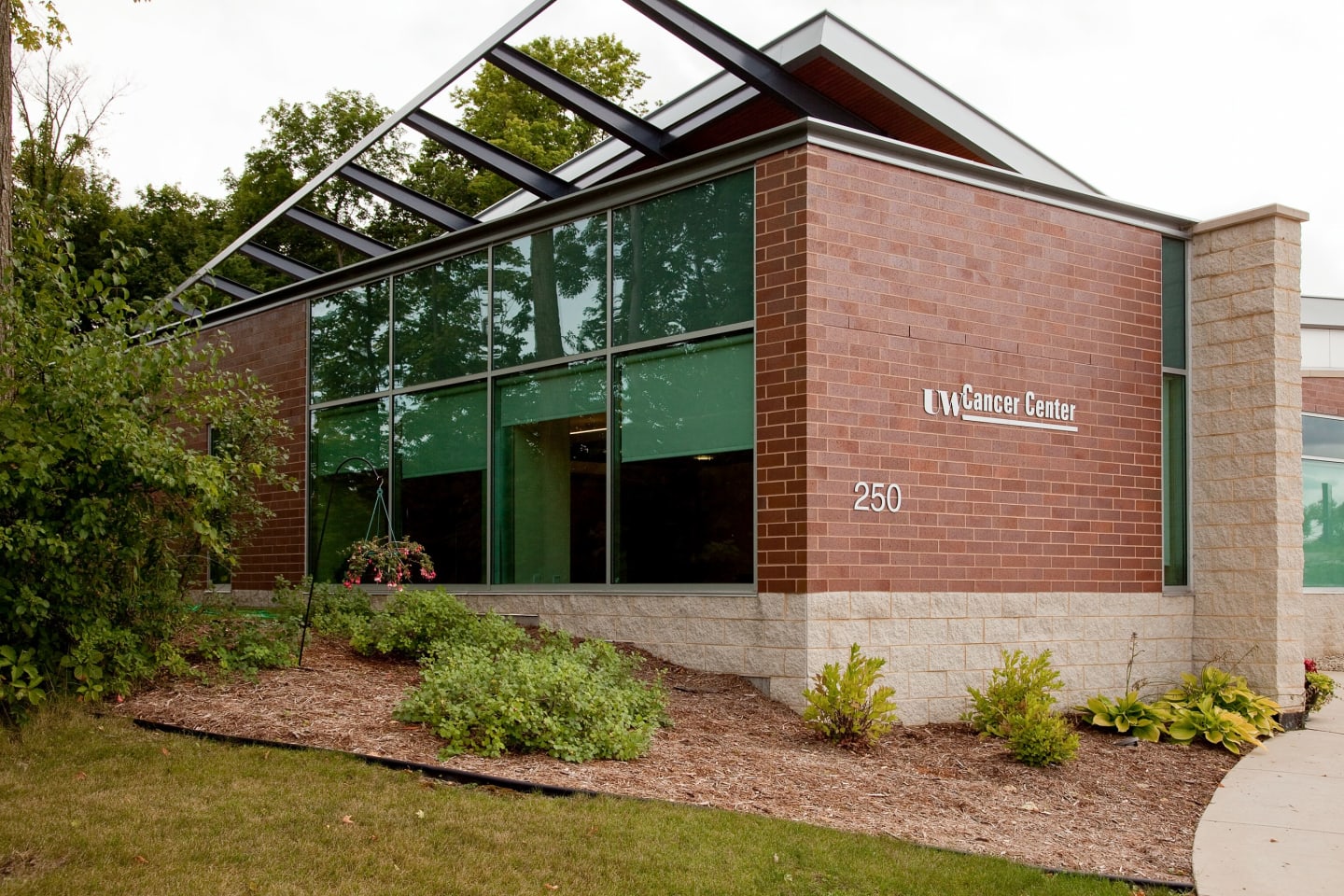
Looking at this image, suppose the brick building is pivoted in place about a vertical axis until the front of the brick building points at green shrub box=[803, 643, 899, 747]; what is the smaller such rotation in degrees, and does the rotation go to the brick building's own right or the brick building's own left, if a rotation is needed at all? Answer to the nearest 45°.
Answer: approximately 45° to the brick building's own right

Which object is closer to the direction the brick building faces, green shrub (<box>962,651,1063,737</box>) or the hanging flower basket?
the green shrub

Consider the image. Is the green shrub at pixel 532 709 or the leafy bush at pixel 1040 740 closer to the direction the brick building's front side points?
the leafy bush

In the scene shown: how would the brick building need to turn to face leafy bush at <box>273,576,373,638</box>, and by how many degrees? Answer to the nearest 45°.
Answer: approximately 135° to its right

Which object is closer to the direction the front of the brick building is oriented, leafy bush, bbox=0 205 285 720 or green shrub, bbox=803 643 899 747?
the green shrub

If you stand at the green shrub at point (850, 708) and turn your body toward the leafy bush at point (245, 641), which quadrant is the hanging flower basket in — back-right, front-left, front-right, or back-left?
front-right
